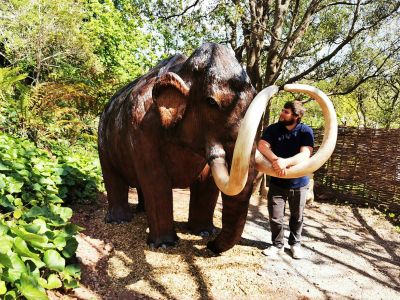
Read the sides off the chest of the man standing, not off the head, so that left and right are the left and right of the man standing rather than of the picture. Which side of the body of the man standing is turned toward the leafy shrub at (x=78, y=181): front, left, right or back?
right

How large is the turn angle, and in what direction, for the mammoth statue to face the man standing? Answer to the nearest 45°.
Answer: approximately 90° to its left

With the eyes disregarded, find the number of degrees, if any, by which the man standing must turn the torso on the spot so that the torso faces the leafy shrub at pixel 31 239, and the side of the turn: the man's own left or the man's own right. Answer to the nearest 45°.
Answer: approximately 45° to the man's own right

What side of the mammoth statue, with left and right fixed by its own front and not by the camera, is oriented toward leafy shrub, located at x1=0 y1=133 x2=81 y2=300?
right

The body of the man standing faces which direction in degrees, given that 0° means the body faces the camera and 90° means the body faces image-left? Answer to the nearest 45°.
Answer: approximately 0°

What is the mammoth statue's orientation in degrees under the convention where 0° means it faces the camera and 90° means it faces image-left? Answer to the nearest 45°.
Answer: approximately 315°

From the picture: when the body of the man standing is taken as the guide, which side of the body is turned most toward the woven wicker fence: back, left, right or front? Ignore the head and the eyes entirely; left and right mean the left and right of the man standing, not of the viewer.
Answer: back
